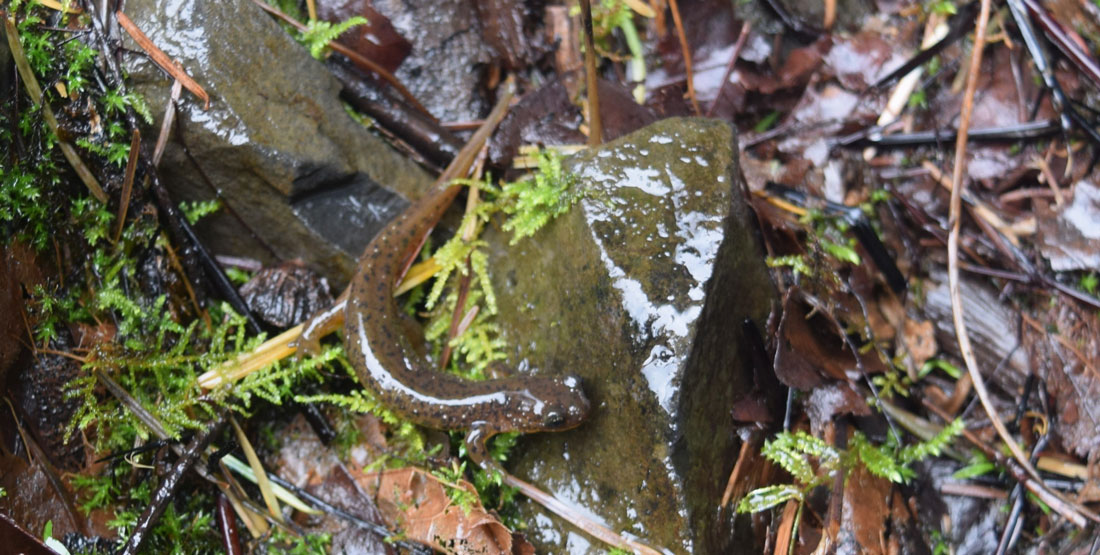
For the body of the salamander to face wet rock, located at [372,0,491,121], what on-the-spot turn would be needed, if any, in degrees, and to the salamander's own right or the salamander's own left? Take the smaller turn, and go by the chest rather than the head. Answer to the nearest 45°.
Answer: approximately 90° to the salamander's own left

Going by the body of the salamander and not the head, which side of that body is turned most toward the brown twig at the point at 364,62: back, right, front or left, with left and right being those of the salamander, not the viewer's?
left

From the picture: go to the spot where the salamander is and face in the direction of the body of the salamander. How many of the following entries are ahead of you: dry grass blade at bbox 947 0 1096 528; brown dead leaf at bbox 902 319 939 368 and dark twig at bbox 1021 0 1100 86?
3

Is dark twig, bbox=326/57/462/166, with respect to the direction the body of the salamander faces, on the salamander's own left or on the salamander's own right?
on the salamander's own left

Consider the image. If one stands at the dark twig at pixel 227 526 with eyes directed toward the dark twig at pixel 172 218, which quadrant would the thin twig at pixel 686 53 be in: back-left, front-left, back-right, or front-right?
front-right

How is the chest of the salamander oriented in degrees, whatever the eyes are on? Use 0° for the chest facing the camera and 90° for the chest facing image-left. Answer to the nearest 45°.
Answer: approximately 270°

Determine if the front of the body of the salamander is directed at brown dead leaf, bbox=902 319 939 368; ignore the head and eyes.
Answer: yes

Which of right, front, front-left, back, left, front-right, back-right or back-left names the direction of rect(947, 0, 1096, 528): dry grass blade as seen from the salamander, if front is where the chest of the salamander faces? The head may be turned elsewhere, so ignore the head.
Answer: front

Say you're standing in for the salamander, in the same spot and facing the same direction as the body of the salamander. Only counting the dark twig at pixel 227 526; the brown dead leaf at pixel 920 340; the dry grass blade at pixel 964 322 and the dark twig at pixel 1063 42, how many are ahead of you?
3

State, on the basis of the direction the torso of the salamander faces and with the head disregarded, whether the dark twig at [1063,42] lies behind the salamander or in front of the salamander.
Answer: in front

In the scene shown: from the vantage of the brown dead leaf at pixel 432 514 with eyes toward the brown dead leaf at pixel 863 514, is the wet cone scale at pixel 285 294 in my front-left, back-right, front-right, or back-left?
back-left

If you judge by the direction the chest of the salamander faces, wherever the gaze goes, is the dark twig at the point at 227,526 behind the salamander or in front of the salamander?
behind
